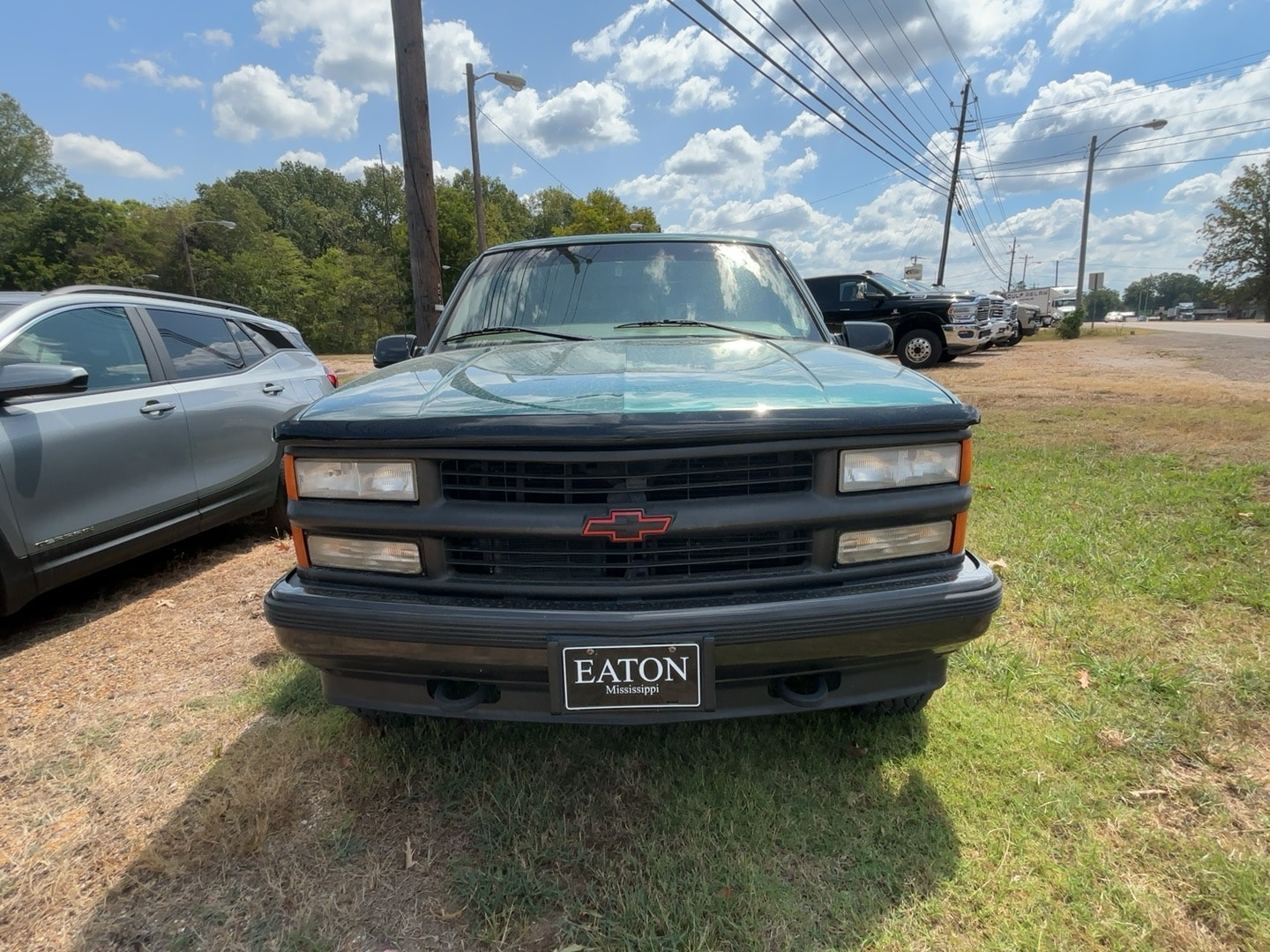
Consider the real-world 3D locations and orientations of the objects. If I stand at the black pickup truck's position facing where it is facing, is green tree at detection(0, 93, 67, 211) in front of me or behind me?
behind

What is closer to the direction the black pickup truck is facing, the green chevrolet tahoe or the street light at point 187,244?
the green chevrolet tahoe

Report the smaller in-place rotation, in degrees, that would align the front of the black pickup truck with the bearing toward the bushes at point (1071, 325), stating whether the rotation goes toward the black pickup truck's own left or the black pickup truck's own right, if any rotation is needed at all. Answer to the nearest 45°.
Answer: approximately 135° to the black pickup truck's own left

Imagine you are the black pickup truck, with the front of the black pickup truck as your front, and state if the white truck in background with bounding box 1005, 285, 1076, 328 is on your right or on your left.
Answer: on your left

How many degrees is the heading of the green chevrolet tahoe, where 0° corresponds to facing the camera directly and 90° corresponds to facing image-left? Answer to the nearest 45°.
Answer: approximately 0°

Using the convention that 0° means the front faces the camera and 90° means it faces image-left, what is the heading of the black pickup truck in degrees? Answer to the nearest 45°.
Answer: approximately 315°

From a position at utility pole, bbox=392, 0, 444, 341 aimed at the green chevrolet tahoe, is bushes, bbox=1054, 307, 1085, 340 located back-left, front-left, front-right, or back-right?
back-left

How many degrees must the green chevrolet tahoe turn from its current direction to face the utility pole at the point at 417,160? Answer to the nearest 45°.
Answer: approximately 180°

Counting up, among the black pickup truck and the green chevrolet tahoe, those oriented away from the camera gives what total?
0
